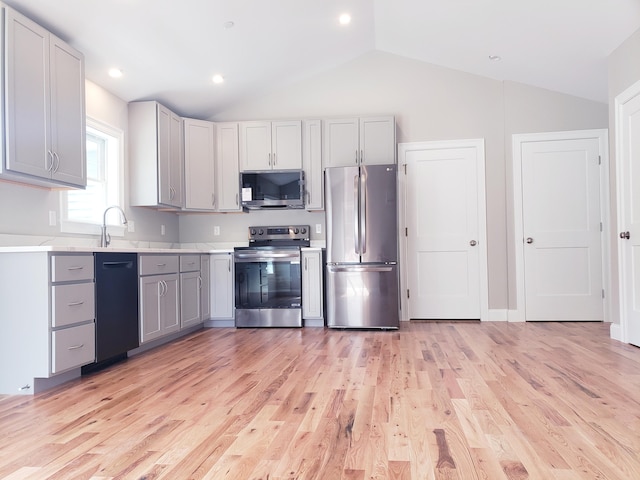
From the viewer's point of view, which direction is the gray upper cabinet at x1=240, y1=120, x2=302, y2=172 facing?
toward the camera

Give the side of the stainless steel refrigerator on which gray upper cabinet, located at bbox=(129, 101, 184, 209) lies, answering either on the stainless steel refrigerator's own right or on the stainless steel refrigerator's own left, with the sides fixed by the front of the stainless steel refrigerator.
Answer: on the stainless steel refrigerator's own right

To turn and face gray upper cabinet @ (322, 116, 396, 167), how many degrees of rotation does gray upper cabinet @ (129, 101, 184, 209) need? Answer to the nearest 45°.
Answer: approximately 45° to its left

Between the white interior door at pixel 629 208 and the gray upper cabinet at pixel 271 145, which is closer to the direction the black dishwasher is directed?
the white interior door

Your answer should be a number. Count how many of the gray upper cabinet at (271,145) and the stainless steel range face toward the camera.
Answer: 2

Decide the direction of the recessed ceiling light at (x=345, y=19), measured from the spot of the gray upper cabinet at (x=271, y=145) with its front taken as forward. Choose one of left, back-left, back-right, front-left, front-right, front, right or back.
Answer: front-left

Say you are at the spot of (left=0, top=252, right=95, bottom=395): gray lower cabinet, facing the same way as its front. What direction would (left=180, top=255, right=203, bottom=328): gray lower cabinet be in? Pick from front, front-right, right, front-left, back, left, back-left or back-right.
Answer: left

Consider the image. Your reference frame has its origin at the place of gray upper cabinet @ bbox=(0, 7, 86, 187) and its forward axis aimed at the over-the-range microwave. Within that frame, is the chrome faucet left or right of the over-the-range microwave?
left

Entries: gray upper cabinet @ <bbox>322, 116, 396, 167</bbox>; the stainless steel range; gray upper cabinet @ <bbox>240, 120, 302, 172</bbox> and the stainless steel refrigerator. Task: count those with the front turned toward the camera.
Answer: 4

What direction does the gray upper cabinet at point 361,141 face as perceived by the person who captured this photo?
facing the viewer

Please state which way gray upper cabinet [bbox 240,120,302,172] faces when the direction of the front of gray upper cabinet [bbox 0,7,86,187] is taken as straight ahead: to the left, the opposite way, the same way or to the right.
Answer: to the right

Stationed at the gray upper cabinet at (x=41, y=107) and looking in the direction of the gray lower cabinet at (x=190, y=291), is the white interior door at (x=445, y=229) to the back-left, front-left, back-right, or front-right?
front-right

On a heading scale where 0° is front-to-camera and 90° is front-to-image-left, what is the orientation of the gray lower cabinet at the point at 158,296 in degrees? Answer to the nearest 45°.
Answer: approximately 315°

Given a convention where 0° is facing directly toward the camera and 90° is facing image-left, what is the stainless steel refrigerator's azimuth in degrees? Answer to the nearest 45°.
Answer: approximately 0°

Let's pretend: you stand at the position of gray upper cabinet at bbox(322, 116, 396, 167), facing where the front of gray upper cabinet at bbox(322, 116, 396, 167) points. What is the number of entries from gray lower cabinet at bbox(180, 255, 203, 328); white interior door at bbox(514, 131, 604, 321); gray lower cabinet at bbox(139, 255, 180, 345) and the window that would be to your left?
1

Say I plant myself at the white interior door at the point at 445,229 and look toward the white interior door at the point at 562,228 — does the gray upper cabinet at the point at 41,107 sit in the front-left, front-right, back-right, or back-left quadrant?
back-right
